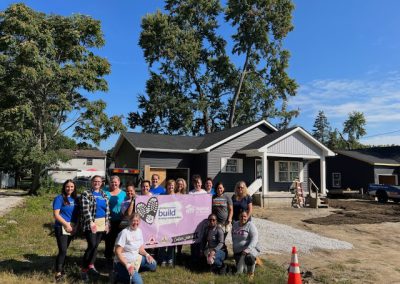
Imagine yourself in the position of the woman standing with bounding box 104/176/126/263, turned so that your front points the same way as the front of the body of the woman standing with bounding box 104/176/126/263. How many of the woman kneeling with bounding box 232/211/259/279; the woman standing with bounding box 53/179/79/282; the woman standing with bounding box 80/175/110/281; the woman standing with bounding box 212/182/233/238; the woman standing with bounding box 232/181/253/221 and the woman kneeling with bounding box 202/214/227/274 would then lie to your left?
4

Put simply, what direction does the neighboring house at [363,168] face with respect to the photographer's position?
facing the viewer and to the right of the viewer

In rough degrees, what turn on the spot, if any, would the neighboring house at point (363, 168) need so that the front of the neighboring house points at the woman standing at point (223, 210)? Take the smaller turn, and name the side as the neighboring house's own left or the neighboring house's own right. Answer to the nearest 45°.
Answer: approximately 45° to the neighboring house's own right

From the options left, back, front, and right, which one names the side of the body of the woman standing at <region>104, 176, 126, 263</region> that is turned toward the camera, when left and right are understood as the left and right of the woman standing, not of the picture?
front

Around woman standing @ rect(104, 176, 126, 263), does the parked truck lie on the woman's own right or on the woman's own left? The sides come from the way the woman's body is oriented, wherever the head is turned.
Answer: on the woman's own left

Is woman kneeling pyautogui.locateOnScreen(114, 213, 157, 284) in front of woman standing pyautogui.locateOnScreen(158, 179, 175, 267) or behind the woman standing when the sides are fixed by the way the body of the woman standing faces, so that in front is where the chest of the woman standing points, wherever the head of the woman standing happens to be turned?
in front

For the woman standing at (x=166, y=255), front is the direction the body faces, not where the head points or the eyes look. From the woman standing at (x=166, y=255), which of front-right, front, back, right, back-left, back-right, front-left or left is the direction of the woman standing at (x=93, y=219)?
front-right

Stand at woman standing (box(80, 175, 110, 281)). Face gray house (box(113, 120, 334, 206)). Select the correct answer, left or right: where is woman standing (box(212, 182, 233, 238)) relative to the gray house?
right

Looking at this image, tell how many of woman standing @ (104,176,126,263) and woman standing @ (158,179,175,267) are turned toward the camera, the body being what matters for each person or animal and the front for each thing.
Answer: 2

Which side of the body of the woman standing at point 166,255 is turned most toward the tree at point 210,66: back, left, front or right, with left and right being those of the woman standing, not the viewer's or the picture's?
back

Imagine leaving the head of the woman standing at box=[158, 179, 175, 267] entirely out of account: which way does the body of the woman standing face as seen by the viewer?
toward the camera
